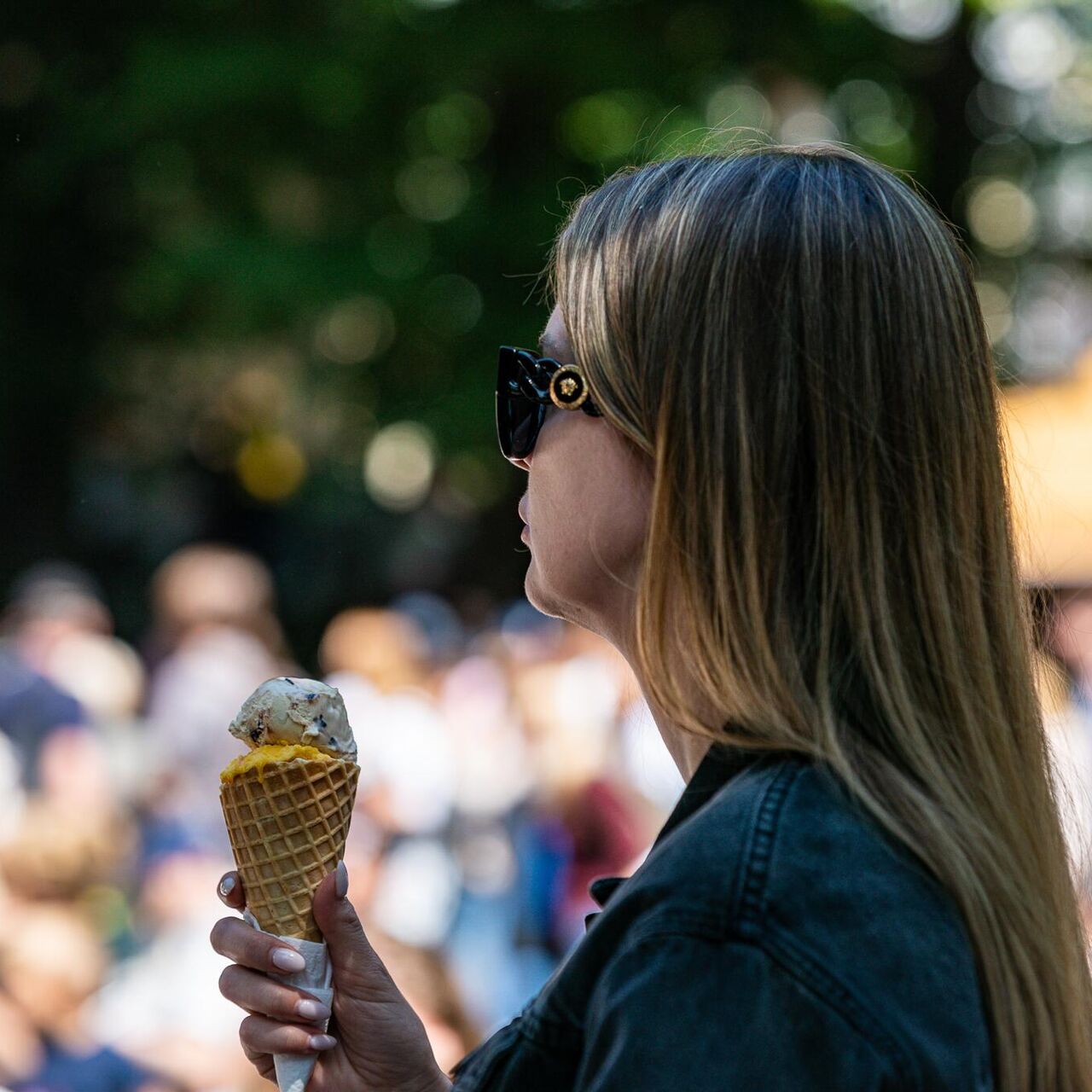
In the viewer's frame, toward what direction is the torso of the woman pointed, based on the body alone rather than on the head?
to the viewer's left

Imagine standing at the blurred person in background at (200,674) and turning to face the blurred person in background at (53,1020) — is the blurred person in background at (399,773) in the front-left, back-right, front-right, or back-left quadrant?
front-left

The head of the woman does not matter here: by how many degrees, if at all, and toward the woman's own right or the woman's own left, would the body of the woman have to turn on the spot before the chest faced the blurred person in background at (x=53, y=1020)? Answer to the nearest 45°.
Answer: approximately 45° to the woman's own right
